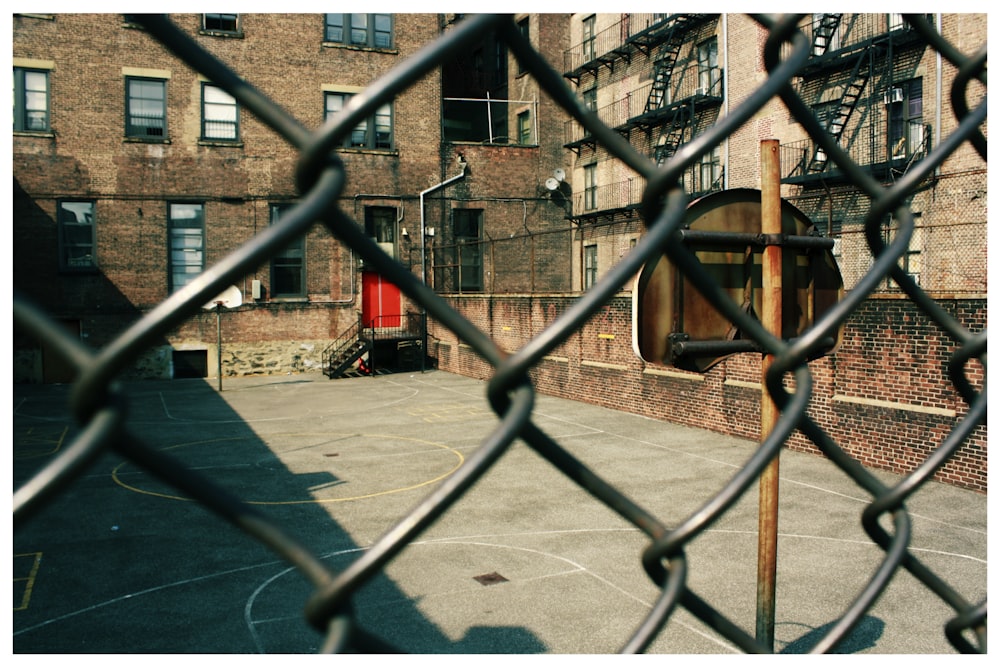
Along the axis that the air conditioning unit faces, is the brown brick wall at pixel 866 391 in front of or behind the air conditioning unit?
in front

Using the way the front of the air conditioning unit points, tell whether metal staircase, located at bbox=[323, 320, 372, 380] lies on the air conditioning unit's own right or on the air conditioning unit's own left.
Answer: on the air conditioning unit's own right

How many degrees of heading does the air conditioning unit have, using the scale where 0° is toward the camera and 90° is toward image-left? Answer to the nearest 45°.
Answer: approximately 45°

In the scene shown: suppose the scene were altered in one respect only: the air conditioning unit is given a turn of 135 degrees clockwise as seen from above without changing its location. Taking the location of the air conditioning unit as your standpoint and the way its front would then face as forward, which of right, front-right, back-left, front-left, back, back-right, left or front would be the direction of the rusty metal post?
back

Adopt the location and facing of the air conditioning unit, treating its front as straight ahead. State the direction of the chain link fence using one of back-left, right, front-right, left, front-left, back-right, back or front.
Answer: front-left
